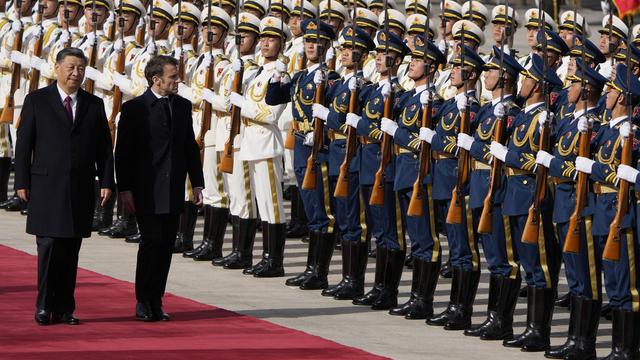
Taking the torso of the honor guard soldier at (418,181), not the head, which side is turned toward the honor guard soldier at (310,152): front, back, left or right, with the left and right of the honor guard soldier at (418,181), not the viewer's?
right

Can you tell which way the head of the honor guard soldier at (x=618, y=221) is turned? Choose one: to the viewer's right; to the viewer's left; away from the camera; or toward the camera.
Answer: to the viewer's left

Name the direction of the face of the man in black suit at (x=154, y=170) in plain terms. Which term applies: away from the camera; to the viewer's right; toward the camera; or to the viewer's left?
to the viewer's right

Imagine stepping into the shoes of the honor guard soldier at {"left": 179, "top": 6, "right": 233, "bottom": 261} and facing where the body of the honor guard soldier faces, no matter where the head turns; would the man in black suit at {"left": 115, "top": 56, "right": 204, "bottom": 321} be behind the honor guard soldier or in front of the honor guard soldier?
in front

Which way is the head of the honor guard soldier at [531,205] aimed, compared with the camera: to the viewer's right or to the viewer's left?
to the viewer's left

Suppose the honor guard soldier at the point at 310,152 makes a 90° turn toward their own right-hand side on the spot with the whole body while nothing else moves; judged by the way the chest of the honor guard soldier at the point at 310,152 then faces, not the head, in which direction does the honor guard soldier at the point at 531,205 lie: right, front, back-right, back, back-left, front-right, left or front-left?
back

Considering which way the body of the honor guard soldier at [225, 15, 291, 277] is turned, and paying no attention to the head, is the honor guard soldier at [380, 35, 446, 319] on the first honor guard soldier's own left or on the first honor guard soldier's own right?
on the first honor guard soldier's own left

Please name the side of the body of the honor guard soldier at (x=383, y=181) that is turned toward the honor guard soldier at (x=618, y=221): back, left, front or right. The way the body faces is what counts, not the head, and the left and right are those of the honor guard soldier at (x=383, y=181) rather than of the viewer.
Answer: left

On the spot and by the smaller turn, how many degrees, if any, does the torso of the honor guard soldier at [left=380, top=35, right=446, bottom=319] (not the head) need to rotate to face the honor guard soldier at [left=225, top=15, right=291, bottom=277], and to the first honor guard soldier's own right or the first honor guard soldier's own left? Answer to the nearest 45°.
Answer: approximately 90° to the first honor guard soldier's own right

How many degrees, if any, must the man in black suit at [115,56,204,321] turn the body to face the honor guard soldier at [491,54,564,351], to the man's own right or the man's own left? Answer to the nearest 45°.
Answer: approximately 45° to the man's own left

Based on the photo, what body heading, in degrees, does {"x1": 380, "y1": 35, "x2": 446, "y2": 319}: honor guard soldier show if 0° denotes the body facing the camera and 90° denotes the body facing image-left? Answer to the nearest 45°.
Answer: approximately 45°
